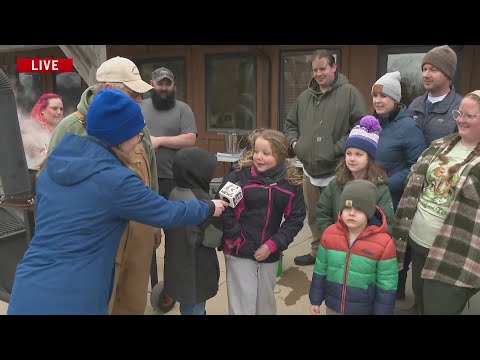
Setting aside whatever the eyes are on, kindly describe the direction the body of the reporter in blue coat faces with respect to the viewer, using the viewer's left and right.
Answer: facing away from the viewer and to the right of the viewer

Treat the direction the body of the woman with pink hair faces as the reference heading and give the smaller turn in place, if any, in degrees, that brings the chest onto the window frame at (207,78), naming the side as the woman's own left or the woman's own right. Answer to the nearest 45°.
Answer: approximately 90° to the woman's own left

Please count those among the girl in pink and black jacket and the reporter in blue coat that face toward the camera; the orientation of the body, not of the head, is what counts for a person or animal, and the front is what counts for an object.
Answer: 1

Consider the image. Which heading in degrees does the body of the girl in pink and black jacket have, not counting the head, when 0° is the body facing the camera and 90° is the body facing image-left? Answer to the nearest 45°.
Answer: approximately 0°

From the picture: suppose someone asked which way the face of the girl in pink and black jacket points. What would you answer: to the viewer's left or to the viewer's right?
to the viewer's left

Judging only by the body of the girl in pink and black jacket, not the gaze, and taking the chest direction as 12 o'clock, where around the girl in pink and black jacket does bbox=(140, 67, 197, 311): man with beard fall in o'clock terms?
The man with beard is roughly at 5 o'clock from the girl in pink and black jacket.

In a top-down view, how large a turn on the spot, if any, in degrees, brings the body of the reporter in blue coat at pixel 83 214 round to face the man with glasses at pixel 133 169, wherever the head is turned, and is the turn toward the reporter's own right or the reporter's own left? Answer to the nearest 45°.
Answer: approximately 45° to the reporter's own left

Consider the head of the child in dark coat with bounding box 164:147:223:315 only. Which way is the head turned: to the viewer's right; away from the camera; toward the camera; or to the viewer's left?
away from the camera
